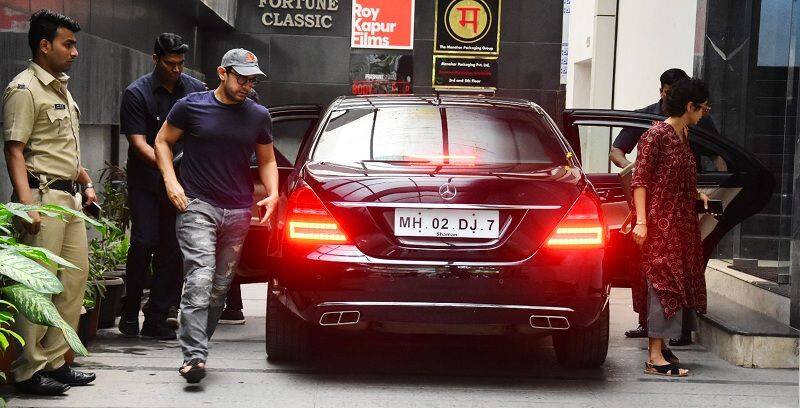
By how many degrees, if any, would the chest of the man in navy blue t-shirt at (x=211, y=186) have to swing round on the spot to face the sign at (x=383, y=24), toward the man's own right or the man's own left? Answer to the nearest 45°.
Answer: approximately 180°

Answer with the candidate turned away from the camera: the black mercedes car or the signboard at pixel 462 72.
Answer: the black mercedes car

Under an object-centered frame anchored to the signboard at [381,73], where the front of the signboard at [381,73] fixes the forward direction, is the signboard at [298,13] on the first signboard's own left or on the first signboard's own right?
on the first signboard's own right

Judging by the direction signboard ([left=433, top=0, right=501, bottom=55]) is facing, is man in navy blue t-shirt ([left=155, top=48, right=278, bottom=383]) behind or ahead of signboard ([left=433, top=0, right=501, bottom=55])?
ahead

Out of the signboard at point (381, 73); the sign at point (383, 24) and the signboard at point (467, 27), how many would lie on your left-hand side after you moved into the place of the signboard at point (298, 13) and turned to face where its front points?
3

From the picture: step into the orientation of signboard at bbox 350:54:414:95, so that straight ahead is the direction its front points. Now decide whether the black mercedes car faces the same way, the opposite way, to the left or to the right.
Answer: the opposite way

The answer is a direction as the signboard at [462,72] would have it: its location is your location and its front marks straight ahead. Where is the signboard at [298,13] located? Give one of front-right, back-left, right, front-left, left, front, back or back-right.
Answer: right

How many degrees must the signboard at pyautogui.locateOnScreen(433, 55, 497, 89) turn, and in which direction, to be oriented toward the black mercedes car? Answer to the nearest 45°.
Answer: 0° — it already faces it
